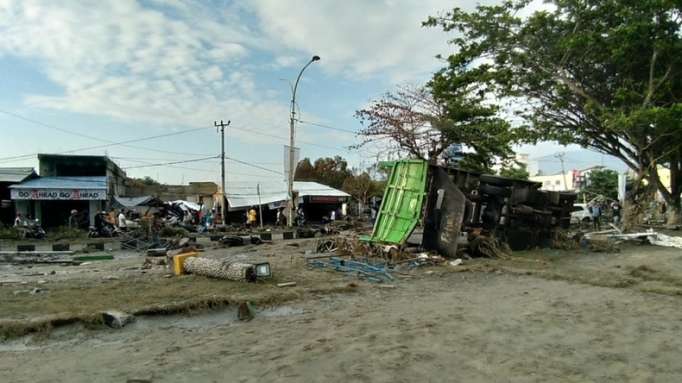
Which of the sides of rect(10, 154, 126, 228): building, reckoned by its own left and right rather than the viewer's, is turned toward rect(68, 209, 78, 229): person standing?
front

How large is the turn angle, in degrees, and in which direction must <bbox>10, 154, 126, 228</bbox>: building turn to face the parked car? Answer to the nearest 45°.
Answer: approximately 45° to its left

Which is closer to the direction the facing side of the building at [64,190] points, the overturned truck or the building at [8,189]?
the overturned truck

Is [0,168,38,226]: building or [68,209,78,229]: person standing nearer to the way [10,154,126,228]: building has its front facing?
the person standing

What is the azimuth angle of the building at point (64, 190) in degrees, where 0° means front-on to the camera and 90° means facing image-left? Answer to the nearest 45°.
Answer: approximately 0°

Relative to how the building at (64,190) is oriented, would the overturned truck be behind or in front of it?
in front

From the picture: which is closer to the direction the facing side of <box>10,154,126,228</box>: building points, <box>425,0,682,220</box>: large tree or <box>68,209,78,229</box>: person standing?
the person standing

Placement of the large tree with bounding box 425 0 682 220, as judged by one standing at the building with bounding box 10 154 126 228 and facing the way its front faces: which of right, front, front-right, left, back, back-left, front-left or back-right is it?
front-left

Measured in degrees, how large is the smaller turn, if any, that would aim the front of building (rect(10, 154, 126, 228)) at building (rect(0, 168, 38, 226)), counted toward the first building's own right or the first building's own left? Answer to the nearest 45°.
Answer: approximately 90° to the first building's own right

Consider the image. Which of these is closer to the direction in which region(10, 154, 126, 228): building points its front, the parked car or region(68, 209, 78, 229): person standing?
the person standing
